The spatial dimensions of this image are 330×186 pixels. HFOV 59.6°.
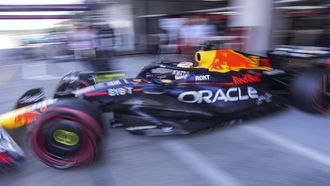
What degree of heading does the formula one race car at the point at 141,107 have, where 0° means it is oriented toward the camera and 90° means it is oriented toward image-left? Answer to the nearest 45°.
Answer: approximately 45°
